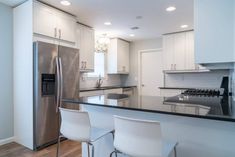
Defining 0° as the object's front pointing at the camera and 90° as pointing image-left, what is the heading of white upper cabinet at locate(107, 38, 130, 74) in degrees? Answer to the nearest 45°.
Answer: approximately 315°

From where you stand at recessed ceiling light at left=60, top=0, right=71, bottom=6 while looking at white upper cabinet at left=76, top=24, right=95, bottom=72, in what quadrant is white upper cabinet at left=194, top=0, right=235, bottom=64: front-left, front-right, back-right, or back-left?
back-right

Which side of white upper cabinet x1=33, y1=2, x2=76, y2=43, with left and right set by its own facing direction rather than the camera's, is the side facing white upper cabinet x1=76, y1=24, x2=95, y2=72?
left

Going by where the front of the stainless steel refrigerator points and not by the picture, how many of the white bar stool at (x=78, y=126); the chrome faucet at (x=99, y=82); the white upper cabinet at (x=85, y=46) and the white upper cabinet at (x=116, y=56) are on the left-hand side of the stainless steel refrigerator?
3

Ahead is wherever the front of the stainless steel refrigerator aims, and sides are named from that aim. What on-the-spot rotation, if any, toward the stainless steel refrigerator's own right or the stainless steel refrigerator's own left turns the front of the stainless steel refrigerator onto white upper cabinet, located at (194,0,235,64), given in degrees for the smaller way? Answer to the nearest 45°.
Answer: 0° — it already faces it

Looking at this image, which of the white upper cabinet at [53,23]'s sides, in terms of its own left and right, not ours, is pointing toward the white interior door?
left

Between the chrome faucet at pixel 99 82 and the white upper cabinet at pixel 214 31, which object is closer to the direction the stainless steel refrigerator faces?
the white upper cabinet

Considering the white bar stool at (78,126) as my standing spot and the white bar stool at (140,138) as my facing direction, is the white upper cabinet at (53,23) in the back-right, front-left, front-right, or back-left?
back-left

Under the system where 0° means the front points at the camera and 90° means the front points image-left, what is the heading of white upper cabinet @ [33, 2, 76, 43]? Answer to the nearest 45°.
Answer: approximately 315°

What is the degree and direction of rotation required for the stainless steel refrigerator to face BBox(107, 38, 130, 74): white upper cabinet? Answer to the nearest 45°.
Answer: approximately 90° to its left

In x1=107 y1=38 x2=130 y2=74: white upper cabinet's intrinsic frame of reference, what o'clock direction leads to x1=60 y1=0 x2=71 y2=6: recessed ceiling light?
The recessed ceiling light is roughly at 2 o'clock from the white upper cabinet.
